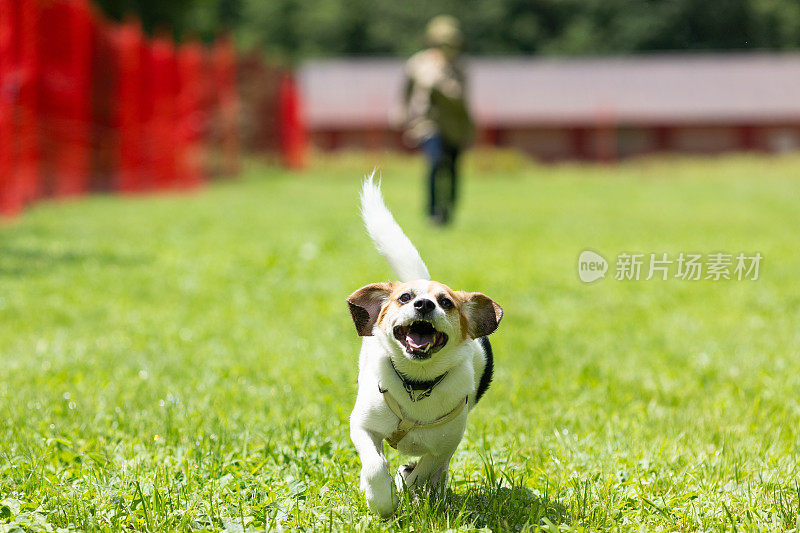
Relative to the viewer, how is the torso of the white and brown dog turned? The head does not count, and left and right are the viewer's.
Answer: facing the viewer

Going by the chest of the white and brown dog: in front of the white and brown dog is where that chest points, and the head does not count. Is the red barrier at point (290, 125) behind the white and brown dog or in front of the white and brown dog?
behind

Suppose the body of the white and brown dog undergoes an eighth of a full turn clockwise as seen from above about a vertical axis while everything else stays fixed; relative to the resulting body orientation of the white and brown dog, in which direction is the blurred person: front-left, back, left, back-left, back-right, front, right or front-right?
back-right
